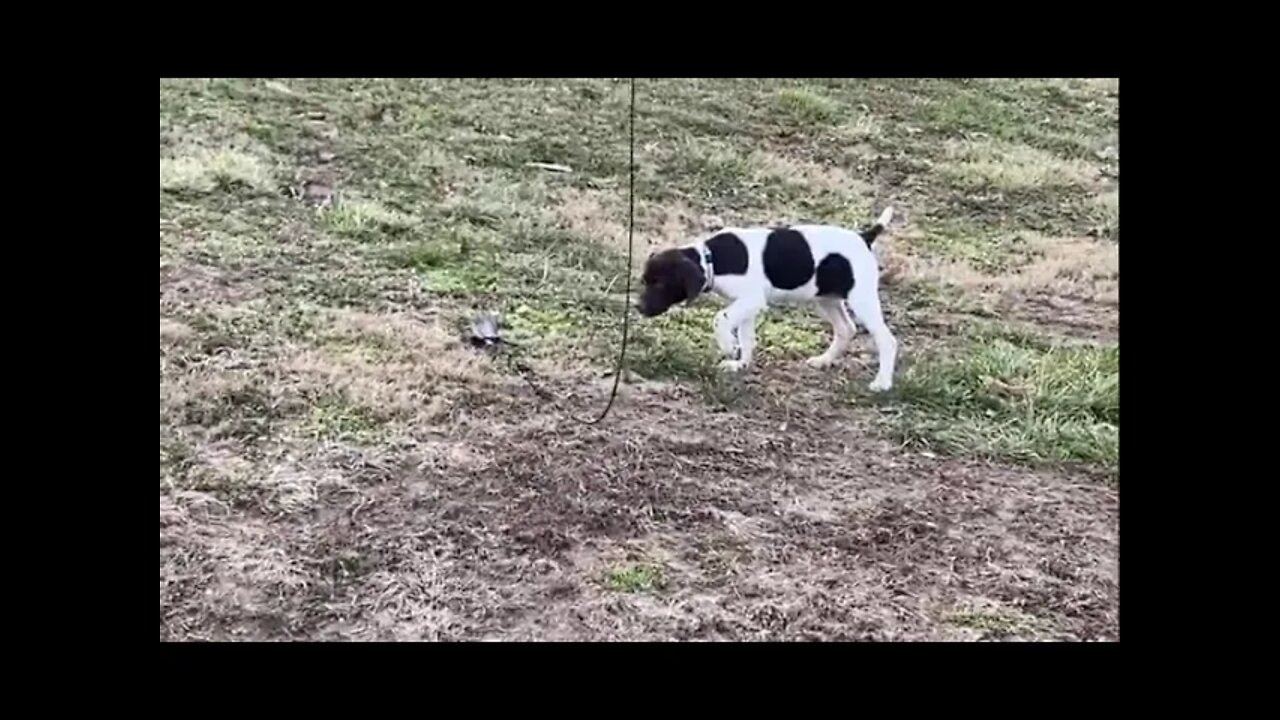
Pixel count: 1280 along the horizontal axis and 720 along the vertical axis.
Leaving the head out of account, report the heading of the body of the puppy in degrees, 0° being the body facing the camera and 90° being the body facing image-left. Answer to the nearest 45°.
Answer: approximately 90°
